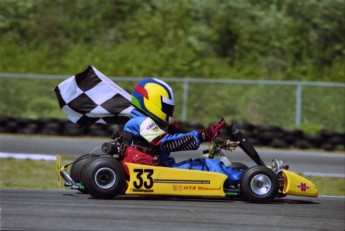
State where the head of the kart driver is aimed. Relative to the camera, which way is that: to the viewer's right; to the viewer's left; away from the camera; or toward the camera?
to the viewer's right

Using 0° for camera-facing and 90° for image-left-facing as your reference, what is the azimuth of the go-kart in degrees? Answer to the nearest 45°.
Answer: approximately 270°

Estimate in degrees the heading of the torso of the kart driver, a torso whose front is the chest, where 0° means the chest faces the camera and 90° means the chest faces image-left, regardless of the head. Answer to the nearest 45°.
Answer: approximately 270°
